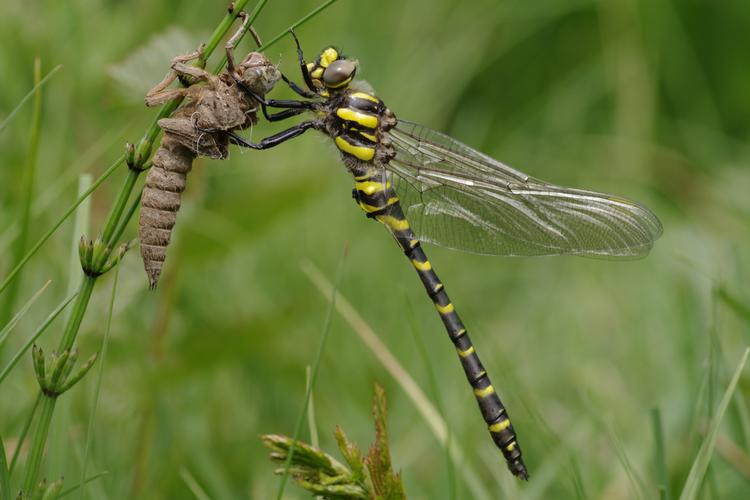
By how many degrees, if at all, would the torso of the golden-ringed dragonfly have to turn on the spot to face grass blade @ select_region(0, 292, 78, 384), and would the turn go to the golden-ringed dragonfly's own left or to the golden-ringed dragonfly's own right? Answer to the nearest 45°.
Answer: approximately 45° to the golden-ringed dragonfly's own left

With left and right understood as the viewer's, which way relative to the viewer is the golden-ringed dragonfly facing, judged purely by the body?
facing to the left of the viewer

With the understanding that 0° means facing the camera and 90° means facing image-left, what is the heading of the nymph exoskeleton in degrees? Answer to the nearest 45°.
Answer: approximately 270°

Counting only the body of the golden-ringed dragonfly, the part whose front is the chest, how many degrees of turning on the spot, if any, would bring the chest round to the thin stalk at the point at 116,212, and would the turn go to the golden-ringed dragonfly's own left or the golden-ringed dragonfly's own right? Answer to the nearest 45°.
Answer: approximately 45° to the golden-ringed dragonfly's own left
